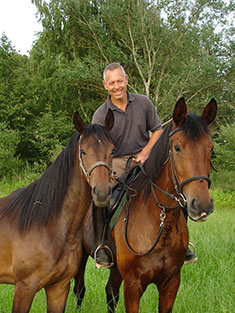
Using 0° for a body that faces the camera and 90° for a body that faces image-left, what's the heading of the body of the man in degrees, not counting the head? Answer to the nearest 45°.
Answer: approximately 0°

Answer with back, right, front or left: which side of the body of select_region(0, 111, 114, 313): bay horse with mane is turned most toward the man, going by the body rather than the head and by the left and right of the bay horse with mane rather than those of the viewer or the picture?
left

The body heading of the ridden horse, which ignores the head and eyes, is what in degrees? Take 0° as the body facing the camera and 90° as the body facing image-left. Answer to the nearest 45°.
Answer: approximately 315°

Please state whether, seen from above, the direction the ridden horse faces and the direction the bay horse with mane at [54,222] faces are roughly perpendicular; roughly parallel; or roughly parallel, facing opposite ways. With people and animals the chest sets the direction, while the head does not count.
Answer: roughly parallel

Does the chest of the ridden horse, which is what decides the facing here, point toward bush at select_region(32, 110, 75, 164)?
no

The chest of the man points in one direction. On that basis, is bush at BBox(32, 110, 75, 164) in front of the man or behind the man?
behind

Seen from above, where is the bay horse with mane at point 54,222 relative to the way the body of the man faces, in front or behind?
in front

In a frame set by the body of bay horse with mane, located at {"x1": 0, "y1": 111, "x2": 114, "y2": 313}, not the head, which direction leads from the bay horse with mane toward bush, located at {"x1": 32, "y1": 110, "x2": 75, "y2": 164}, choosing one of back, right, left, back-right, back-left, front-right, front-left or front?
back-left
